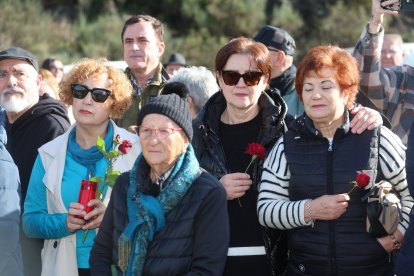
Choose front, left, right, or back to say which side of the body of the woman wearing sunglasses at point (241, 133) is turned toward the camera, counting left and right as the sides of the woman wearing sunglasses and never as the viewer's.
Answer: front

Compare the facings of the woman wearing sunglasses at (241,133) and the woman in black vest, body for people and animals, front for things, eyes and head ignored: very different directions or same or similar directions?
same or similar directions

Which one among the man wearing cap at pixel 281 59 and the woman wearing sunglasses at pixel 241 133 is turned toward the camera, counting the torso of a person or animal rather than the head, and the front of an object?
the woman wearing sunglasses

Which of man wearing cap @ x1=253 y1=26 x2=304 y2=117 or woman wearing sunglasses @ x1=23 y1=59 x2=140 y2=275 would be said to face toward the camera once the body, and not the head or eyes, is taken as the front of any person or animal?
the woman wearing sunglasses

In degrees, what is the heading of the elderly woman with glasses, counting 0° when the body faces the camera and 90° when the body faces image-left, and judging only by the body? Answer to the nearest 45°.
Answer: approximately 45°

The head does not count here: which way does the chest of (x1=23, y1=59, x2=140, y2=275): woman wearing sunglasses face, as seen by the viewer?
toward the camera

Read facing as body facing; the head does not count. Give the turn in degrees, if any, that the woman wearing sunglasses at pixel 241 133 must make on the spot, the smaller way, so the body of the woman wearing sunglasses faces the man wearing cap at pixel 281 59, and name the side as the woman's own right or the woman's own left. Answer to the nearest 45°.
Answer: approximately 180°

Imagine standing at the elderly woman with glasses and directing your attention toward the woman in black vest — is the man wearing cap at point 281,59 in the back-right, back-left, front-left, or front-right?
front-left

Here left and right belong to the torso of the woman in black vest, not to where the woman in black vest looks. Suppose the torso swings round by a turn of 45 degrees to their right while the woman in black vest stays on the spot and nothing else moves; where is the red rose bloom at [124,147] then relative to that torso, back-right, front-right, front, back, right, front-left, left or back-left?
front-right
